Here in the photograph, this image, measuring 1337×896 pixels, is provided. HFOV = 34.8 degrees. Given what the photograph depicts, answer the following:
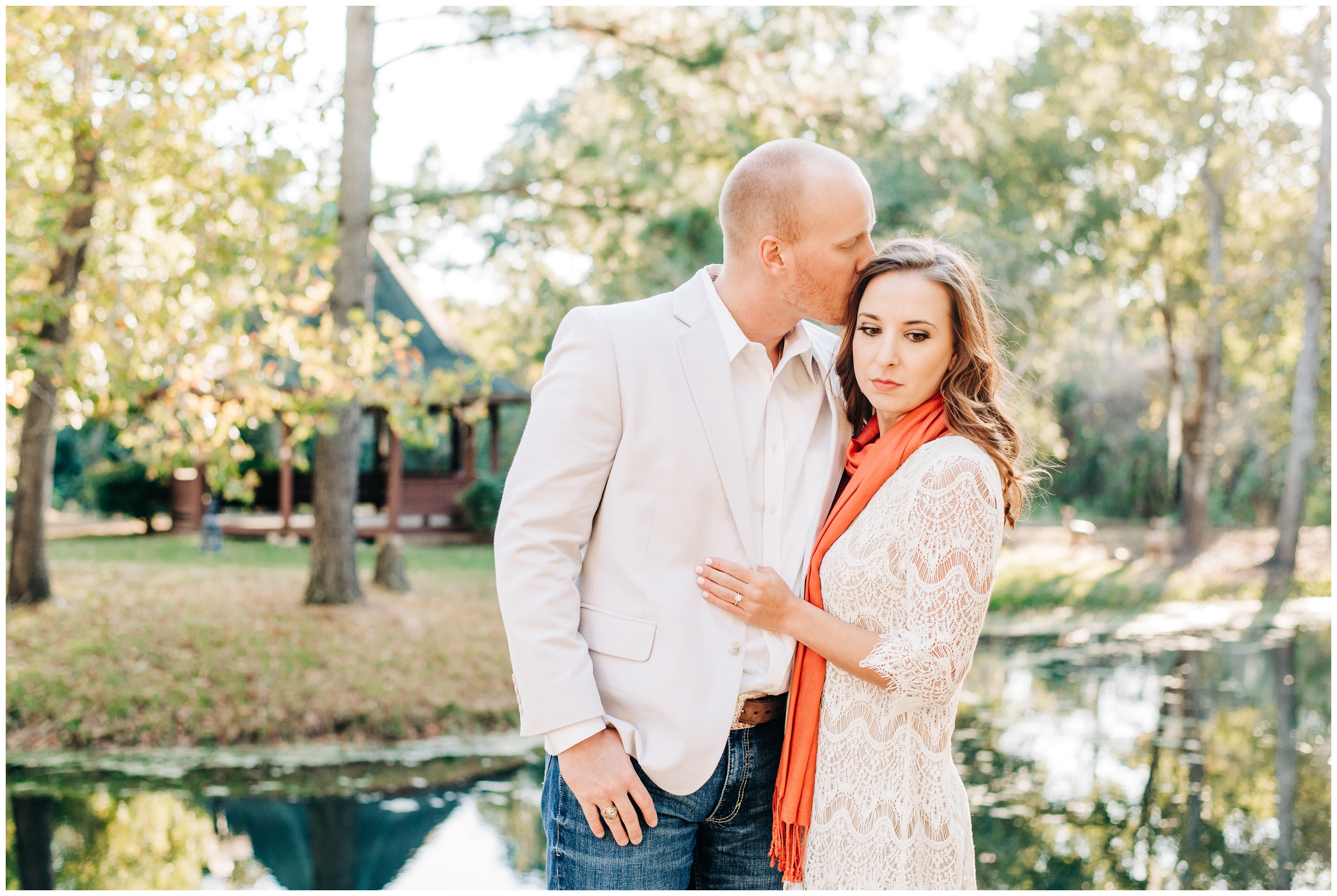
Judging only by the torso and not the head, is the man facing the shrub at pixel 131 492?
no

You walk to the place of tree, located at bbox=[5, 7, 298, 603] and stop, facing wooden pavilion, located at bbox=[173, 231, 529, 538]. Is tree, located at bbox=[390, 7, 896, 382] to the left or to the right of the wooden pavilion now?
right

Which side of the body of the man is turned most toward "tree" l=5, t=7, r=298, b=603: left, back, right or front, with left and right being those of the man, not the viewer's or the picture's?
back

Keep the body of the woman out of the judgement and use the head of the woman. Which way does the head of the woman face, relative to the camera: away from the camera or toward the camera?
toward the camera

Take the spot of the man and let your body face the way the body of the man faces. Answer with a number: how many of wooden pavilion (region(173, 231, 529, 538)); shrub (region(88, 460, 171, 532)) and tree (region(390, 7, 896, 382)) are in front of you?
0

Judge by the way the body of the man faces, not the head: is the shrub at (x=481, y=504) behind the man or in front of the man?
behind

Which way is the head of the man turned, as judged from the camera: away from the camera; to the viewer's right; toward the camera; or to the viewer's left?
to the viewer's right

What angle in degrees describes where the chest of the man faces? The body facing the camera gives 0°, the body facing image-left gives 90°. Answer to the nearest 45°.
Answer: approximately 315°

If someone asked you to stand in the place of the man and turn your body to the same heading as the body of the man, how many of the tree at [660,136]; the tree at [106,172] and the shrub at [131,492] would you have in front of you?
0

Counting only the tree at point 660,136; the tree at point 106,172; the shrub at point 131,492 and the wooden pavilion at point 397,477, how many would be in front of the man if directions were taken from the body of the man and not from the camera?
0

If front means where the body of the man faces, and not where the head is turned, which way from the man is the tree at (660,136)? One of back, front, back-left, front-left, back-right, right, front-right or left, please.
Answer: back-left
